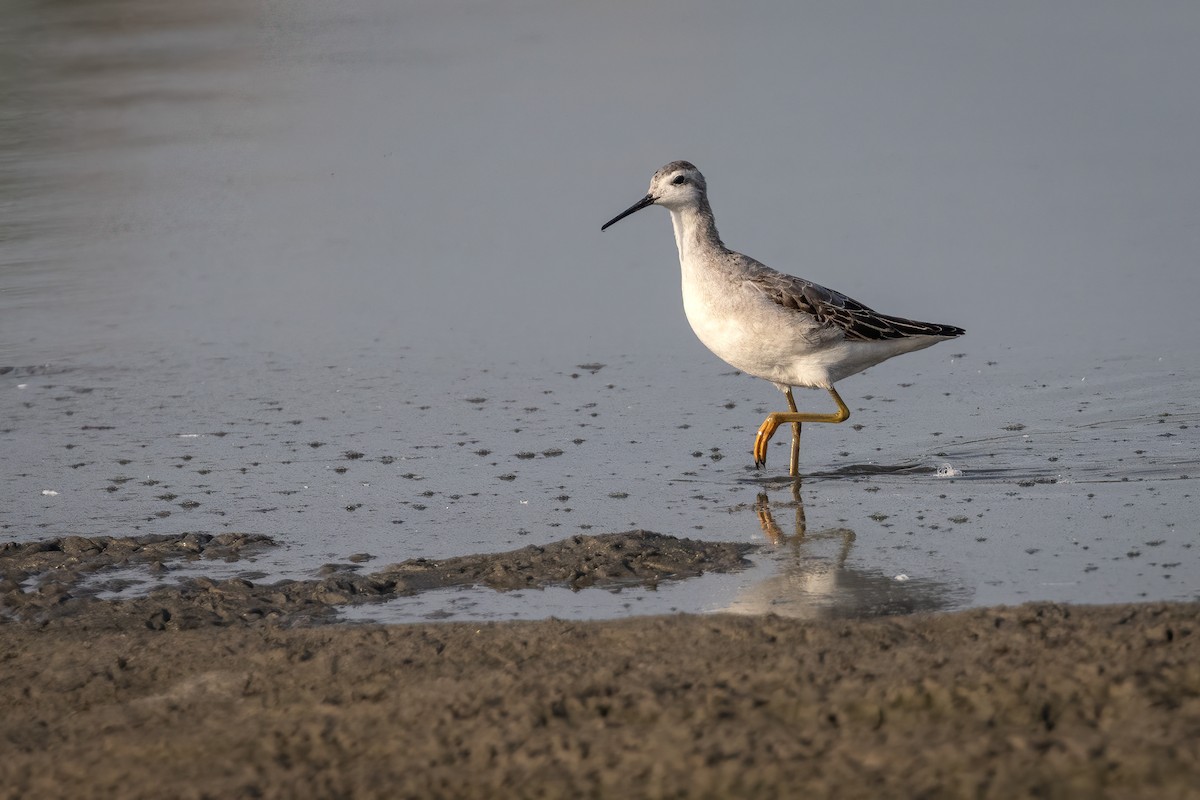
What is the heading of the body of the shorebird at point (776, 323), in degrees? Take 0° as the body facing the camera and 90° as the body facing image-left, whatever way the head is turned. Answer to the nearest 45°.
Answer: approximately 90°
